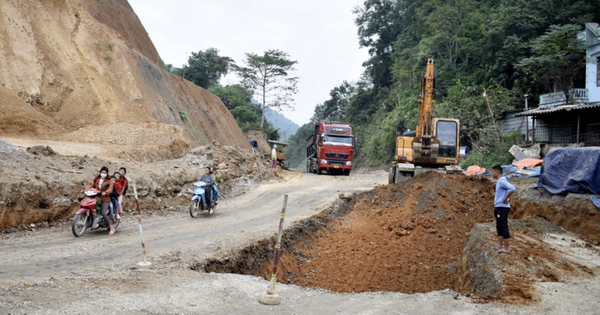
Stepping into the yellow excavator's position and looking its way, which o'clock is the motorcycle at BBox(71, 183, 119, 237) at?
The motorcycle is roughly at 1 o'clock from the yellow excavator.

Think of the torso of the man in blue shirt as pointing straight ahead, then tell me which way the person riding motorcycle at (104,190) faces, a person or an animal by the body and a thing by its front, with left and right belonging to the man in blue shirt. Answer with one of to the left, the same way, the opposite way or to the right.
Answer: to the left

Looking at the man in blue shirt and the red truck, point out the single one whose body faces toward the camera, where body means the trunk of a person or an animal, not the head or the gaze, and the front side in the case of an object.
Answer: the red truck

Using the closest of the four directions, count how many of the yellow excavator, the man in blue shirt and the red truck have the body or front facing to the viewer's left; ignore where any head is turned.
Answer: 1

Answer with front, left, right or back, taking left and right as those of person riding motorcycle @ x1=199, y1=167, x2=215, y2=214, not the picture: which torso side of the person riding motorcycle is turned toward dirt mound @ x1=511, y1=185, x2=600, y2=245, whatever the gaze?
left

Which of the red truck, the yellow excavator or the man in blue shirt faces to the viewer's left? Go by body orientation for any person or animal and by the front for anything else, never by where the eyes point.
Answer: the man in blue shirt

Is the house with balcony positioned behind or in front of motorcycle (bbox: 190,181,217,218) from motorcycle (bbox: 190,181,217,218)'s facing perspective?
behind

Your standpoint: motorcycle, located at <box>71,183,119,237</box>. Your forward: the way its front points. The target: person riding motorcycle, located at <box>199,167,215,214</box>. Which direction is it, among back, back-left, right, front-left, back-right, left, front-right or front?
back

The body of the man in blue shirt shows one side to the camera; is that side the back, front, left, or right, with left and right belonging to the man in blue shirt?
left

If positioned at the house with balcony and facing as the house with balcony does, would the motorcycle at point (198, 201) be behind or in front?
in front

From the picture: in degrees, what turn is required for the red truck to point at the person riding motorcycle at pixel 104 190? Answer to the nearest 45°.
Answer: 0° — it already faces them

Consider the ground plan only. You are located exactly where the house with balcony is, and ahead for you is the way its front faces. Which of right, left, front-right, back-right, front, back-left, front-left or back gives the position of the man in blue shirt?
front-left

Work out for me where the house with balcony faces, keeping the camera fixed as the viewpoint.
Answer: facing the viewer and to the left of the viewer

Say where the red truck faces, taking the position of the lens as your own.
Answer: facing the viewer

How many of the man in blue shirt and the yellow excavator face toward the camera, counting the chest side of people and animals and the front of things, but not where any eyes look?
1

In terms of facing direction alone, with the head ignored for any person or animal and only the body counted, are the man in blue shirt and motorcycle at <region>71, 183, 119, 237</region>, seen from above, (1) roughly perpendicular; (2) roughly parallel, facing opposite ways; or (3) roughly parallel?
roughly perpendicular
